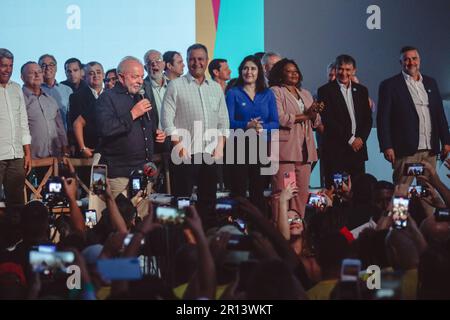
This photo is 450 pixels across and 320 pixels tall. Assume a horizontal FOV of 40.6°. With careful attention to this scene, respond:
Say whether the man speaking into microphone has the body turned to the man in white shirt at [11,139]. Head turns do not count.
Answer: no

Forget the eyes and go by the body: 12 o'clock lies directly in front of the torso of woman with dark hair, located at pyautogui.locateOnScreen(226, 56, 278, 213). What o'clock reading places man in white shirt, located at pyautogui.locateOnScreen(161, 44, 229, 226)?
The man in white shirt is roughly at 2 o'clock from the woman with dark hair.

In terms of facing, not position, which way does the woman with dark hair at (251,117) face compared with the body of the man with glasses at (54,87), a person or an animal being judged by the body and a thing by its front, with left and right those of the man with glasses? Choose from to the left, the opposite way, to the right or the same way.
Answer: the same way

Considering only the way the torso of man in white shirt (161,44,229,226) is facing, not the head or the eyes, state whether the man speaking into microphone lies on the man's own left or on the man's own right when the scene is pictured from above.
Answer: on the man's own right

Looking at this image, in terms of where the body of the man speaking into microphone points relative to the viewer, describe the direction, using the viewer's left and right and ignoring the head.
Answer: facing the viewer and to the right of the viewer

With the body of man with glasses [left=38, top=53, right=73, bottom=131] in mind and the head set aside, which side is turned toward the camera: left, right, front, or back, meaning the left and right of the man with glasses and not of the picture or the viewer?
front

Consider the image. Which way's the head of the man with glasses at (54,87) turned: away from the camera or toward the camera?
toward the camera

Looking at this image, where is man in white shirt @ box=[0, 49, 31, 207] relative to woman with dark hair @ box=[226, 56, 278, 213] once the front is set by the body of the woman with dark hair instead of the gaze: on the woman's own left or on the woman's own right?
on the woman's own right

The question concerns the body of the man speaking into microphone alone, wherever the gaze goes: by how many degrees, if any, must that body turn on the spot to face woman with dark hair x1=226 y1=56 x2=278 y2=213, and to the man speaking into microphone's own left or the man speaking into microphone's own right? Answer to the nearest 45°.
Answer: approximately 45° to the man speaking into microphone's own left

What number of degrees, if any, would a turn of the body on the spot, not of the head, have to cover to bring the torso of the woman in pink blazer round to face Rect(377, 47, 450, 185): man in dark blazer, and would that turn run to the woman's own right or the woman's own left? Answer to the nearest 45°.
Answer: approximately 90° to the woman's own left

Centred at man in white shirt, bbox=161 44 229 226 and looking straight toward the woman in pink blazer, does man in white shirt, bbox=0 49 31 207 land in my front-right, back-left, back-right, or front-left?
back-left

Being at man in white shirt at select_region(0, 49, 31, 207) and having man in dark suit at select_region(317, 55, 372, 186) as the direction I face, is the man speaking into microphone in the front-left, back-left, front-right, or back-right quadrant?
front-right

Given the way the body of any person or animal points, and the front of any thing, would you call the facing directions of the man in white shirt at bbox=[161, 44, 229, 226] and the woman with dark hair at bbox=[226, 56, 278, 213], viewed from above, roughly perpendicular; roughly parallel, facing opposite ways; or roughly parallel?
roughly parallel

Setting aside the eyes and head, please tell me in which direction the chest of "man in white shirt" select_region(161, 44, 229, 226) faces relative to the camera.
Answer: toward the camera
